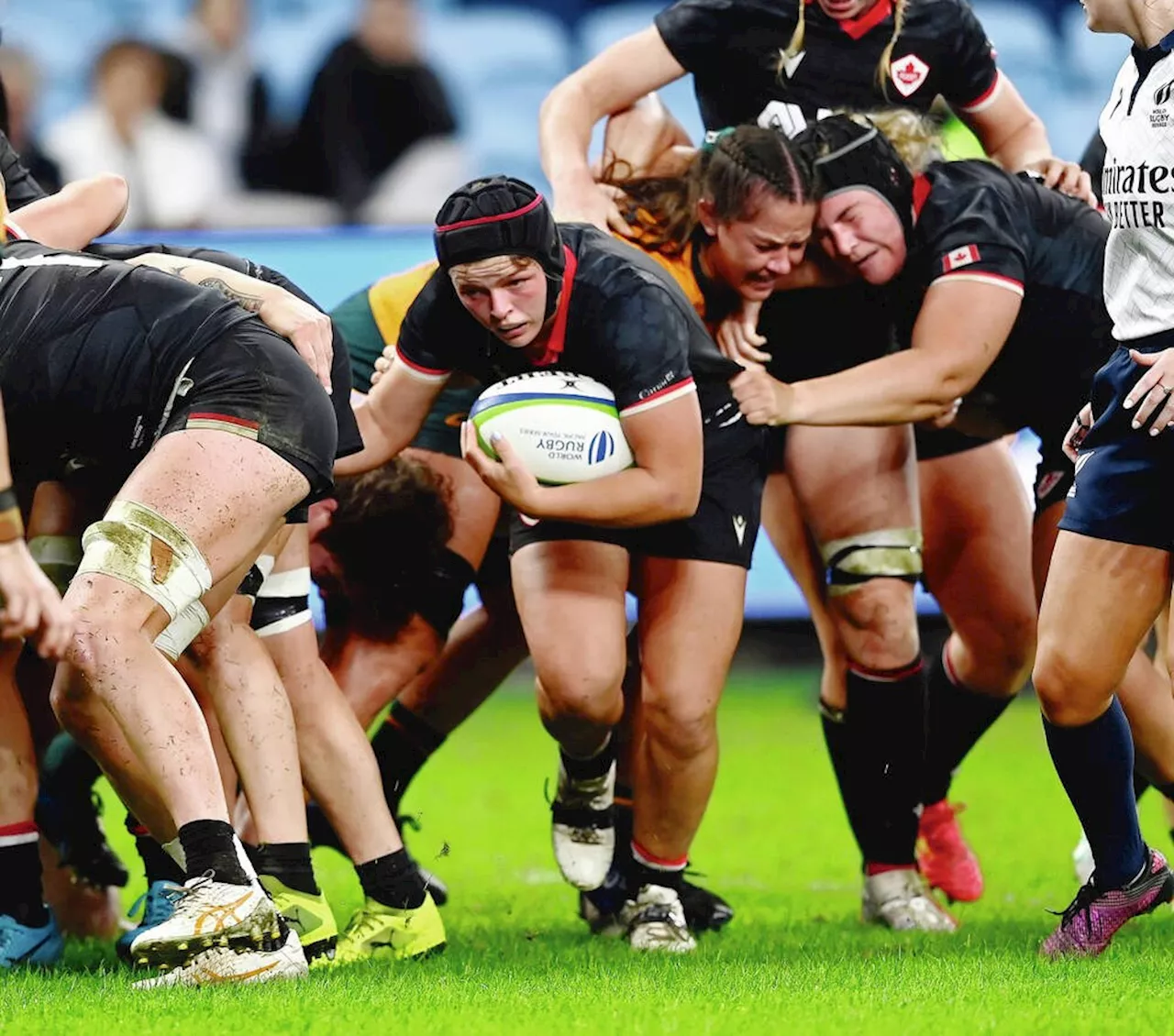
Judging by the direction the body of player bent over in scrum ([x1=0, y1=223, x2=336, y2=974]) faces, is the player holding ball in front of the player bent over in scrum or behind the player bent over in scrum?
behind

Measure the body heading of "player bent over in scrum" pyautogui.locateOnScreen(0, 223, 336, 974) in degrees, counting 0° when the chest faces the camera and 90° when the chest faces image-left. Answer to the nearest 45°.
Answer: approximately 90°
